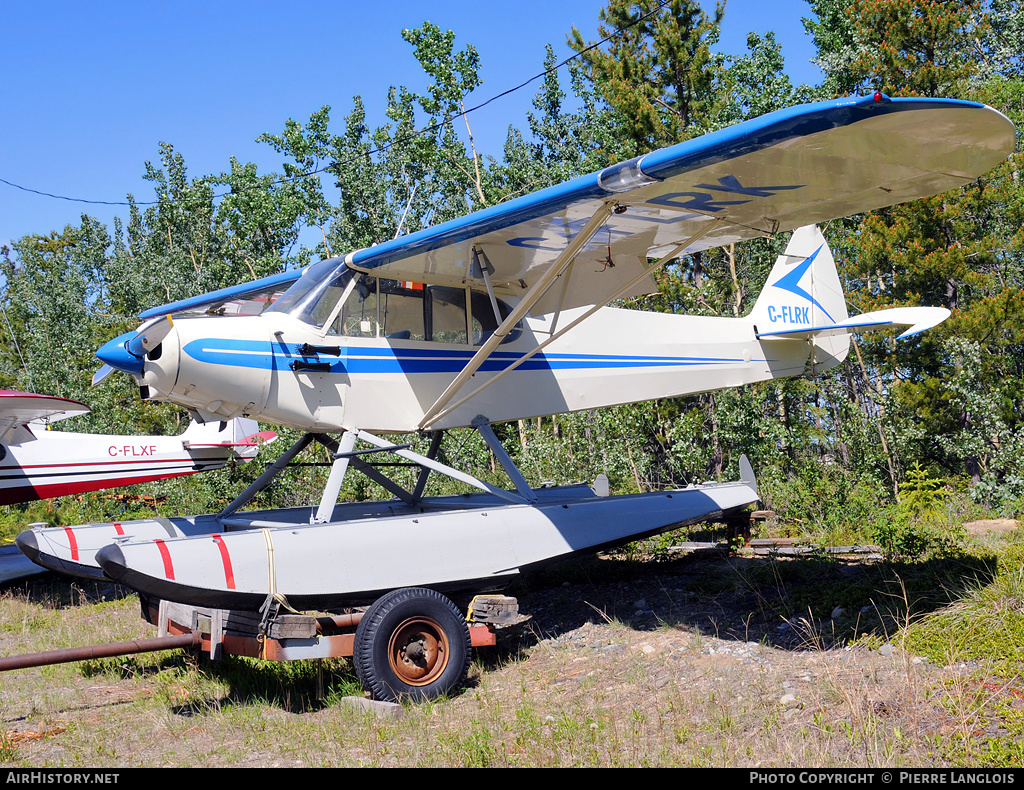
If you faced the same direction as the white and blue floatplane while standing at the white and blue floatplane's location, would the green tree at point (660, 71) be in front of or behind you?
behind

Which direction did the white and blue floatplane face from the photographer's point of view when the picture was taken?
facing the viewer and to the left of the viewer
